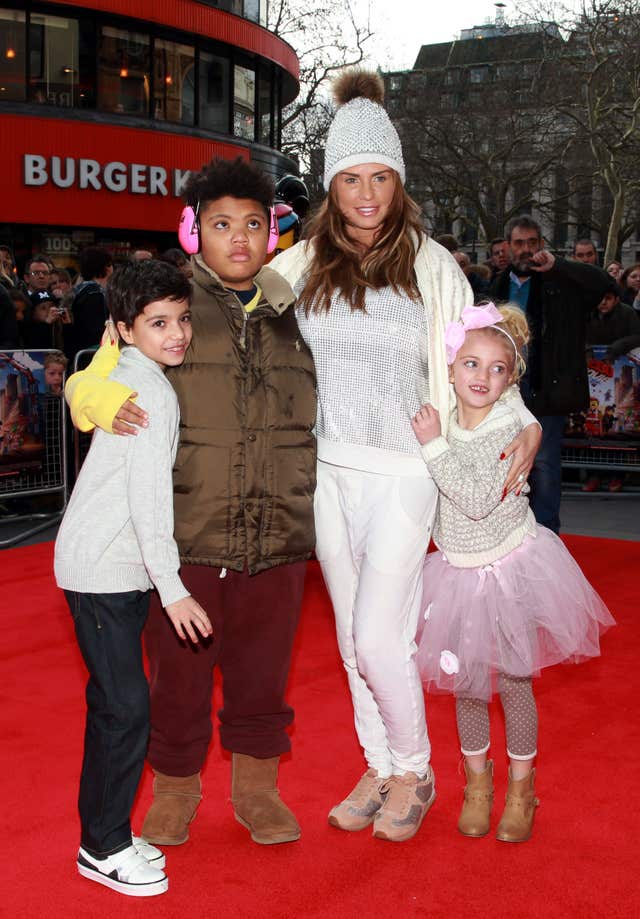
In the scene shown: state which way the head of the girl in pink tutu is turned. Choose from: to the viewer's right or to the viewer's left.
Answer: to the viewer's left

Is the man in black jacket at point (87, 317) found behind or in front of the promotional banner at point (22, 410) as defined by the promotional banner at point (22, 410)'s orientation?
behind

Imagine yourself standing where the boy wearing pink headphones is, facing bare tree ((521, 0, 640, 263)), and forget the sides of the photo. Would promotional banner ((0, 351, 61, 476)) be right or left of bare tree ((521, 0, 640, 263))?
left

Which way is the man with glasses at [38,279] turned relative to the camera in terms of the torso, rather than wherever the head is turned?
toward the camera

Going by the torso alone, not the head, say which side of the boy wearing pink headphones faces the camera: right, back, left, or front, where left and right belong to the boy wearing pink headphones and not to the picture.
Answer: front

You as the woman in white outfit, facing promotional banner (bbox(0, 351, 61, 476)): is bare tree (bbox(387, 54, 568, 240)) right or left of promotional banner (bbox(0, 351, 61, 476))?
right

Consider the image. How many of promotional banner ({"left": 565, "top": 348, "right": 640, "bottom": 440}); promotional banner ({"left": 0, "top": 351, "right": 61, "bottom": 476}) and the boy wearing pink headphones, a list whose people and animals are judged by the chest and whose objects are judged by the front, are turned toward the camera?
3

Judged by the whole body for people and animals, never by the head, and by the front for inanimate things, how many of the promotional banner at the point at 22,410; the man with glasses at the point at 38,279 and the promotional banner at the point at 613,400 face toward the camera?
3

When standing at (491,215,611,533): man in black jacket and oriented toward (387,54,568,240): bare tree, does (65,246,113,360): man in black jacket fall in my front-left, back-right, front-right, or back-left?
front-left

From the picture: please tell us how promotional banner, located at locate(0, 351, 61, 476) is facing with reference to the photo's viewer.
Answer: facing the viewer

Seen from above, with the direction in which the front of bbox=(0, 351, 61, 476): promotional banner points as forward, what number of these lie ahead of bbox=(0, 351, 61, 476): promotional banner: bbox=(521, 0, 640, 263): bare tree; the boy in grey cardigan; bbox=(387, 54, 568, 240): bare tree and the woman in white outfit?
2

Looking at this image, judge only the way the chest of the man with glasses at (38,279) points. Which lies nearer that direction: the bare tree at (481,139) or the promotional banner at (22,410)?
the promotional banner

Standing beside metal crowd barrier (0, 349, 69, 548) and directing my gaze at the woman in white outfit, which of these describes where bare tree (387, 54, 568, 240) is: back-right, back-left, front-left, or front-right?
back-left
